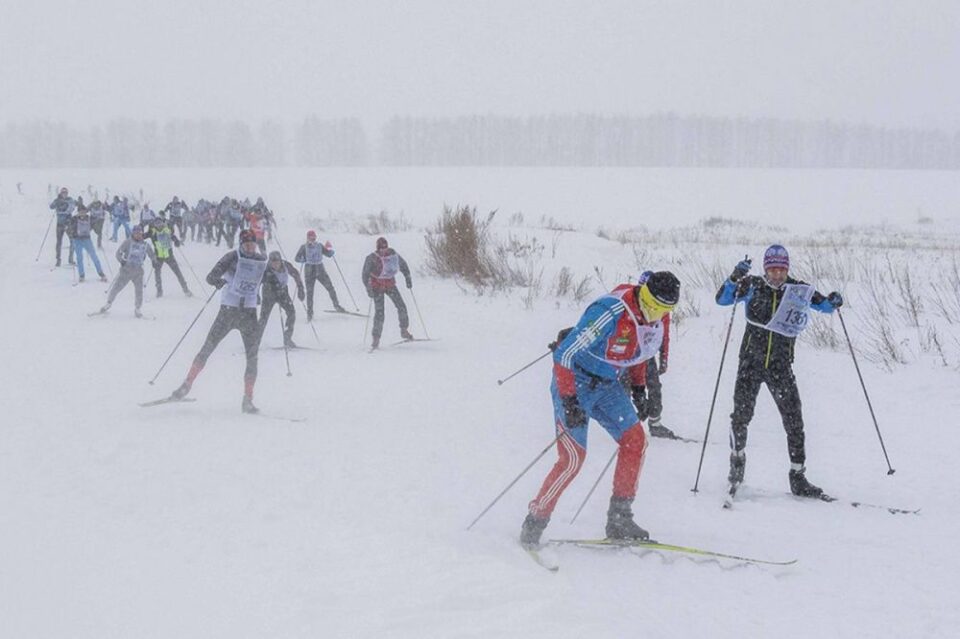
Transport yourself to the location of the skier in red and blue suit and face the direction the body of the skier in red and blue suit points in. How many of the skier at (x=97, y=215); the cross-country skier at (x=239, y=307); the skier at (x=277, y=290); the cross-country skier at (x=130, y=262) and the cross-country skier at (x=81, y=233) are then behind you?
5

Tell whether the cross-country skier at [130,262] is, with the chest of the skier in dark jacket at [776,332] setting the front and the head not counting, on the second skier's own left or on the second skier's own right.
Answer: on the second skier's own right

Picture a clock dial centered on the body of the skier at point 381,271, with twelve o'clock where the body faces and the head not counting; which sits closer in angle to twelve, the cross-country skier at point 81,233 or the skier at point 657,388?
the skier

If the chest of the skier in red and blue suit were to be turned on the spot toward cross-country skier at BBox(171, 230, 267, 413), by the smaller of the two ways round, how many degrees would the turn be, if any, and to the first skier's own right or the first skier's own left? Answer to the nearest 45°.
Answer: approximately 180°

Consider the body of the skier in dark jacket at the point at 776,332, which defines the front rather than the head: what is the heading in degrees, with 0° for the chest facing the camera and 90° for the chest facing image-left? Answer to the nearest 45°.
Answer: approximately 0°

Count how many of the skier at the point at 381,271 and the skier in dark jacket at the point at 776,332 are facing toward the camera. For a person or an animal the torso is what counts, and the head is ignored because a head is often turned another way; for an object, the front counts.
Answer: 2

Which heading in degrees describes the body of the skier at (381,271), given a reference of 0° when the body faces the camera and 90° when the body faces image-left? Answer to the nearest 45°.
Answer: approximately 0°

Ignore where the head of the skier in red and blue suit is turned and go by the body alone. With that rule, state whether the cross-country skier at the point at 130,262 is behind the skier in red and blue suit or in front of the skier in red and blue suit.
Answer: behind

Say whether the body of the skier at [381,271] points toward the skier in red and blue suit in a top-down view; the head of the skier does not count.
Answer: yes

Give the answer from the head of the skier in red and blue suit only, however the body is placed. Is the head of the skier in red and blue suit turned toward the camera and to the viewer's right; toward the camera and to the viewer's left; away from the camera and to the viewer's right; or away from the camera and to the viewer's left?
toward the camera and to the viewer's right
